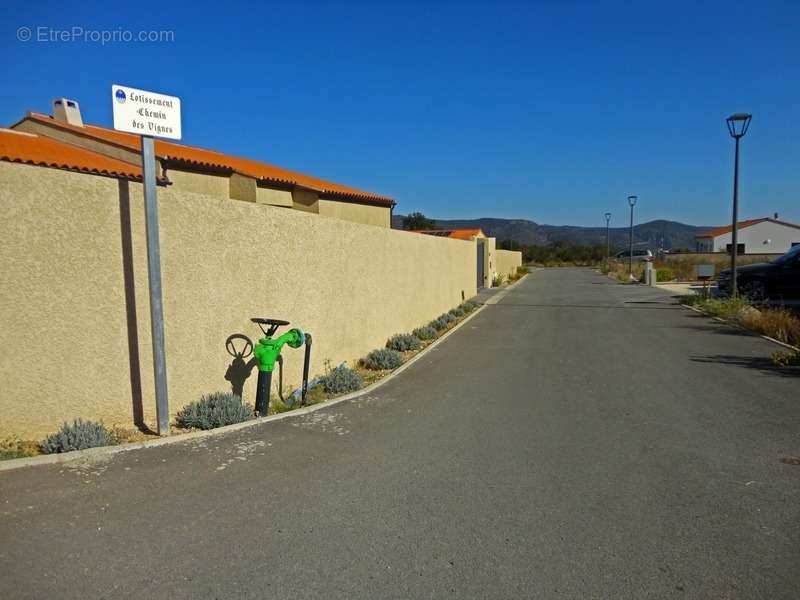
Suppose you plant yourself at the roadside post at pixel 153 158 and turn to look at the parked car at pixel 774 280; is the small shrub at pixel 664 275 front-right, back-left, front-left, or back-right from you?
front-left

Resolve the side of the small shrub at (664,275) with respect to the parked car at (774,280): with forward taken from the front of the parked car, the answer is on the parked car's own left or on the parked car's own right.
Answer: on the parked car's own right

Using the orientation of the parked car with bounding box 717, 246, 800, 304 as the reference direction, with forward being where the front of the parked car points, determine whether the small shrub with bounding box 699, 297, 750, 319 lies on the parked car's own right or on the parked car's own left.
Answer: on the parked car's own left

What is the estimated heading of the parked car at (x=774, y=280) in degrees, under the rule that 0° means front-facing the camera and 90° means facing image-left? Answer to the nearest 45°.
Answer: approximately 90°

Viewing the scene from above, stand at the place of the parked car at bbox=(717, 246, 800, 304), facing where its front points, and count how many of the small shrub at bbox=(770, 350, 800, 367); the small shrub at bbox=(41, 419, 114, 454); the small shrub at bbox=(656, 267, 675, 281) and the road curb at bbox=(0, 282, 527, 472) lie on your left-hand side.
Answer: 3

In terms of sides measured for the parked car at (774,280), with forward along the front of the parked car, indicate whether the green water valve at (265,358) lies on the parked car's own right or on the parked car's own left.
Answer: on the parked car's own left

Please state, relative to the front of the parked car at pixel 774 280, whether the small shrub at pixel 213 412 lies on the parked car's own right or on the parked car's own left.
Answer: on the parked car's own left

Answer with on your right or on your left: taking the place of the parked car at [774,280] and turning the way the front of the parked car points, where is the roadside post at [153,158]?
on your left

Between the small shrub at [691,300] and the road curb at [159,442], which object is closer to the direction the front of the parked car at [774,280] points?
the small shrub
